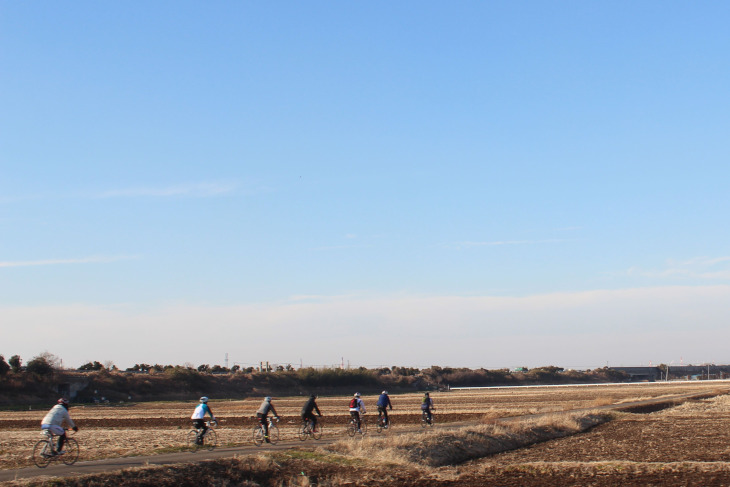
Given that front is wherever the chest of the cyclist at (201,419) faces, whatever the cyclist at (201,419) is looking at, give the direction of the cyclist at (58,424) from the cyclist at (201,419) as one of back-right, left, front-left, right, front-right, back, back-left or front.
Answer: back

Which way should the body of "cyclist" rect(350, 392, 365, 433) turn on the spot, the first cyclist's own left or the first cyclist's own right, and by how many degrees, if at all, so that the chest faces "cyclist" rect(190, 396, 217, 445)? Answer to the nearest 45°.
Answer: approximately 180°

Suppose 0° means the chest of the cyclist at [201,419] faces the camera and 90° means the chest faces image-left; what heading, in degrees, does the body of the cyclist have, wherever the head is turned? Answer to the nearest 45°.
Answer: approximately 225°

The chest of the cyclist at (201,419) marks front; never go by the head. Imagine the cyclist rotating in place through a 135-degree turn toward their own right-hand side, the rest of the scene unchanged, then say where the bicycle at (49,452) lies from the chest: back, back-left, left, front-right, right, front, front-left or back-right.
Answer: front-right

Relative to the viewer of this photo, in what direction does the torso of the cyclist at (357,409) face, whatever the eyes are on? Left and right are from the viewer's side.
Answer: facing away from the viewer and to the right of the viewer

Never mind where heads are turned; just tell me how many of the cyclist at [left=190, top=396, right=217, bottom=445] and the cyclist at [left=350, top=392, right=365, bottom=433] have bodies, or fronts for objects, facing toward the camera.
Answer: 0

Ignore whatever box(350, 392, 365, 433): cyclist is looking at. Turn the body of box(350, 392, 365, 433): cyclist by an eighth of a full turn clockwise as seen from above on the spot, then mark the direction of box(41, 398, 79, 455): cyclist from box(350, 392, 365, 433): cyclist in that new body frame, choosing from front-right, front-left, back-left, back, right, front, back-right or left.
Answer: back-right

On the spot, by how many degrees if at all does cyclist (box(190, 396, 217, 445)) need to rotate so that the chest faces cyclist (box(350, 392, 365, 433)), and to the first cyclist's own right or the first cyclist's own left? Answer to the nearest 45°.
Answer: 0° — they already face them

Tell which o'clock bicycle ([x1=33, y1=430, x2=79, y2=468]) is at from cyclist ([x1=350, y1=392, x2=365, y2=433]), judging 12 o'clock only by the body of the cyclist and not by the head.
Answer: The bicycle is roughly at 6 o'clock from the cyclist.
